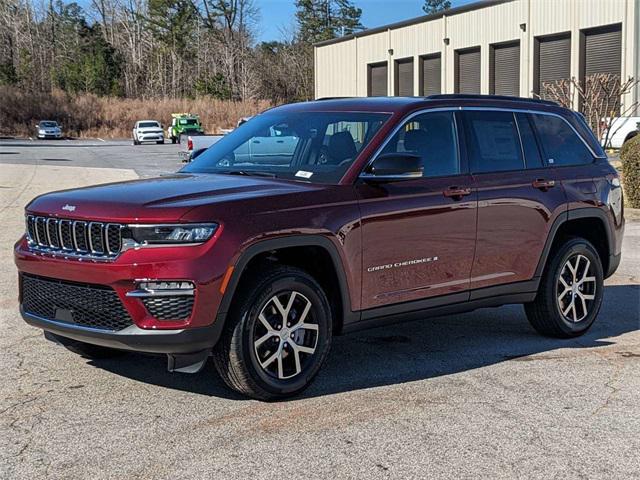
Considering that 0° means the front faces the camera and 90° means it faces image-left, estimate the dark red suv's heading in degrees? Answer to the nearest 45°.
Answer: approximately 45°

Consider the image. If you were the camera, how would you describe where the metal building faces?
facing the viewer and to the left of the viewer

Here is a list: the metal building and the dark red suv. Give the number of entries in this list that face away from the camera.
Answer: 0

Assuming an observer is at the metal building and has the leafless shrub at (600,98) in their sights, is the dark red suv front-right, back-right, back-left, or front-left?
front-right

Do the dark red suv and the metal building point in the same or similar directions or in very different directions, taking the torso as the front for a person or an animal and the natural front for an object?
same or similar directions

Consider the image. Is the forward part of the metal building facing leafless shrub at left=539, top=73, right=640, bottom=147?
no

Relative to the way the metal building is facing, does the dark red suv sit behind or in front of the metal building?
in front

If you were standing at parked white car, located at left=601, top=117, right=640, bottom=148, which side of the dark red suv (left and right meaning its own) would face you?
back

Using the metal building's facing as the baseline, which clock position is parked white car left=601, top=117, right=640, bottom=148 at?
The parked white car is roughly at 10 o'clock from the metal building.
